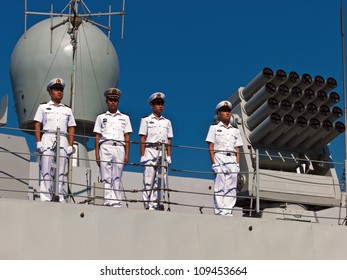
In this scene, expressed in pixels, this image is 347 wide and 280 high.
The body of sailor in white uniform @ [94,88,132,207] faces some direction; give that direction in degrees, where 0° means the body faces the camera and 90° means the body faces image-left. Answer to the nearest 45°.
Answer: approximately 0°

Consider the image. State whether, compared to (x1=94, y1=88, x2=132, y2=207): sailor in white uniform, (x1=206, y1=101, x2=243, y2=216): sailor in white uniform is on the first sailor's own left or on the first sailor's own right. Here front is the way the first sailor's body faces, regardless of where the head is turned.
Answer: on the first sailor's own left

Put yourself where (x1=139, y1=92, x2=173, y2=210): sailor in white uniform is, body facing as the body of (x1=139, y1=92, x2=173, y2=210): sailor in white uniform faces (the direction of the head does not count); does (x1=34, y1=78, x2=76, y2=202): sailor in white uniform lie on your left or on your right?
on your right

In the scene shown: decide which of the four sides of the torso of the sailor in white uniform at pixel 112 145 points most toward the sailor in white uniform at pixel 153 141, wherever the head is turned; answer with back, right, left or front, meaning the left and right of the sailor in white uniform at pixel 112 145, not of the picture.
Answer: left

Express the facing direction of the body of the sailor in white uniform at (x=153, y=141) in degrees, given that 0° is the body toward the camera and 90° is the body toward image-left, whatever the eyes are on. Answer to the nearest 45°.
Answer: approximately 315°

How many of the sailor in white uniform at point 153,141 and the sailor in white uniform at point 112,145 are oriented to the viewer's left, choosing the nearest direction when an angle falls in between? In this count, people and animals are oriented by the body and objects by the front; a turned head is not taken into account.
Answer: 0

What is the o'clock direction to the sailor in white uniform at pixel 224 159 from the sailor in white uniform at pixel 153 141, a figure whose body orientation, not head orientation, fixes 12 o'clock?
the sailor in white uniform at pixel 224 159 is roughly at 10 o'clock from the sailor in white uniform at pixel 153 141.

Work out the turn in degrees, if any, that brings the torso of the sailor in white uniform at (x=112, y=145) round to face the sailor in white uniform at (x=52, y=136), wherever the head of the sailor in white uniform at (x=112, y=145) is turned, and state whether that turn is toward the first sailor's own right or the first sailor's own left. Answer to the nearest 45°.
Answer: approximately 90° to the first sailor's own right
